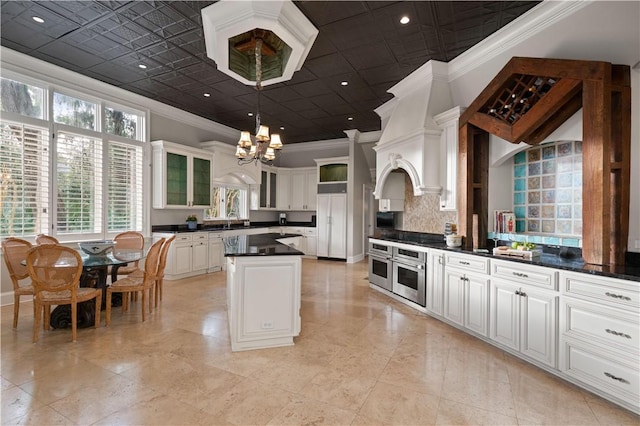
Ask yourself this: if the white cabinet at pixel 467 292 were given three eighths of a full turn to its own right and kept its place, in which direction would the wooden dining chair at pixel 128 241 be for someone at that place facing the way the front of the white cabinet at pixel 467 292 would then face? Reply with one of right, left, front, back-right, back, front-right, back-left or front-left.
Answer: left

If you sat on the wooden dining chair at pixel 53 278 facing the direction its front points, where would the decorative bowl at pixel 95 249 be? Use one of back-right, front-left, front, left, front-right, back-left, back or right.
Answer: front

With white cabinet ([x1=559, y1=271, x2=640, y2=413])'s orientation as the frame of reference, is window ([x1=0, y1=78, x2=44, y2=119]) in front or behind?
in front

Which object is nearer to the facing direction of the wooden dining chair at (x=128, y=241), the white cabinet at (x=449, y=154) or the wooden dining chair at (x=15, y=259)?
the wooden dining chair

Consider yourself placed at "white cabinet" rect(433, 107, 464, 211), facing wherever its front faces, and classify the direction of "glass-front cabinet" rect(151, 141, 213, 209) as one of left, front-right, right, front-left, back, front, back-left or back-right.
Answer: front-right

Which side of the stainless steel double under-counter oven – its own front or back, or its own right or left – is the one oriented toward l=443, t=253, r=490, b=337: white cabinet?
left

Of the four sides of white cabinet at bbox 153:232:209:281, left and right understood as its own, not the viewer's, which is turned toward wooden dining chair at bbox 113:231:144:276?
right

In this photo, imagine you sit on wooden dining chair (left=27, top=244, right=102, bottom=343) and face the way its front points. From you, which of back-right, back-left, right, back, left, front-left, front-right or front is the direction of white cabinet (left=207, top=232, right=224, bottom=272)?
front

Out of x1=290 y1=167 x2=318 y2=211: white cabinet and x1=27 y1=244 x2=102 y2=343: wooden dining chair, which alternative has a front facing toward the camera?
the white cabinet

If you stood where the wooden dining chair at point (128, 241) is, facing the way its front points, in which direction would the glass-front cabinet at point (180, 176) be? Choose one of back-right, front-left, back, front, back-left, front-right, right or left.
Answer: back

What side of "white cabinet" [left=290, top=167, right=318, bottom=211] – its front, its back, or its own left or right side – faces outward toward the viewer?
front

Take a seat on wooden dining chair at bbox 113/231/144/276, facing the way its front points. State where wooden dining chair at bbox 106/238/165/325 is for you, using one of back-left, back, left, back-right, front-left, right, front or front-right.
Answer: front-left

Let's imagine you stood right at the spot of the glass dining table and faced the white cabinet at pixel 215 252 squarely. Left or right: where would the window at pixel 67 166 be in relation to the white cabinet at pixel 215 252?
left

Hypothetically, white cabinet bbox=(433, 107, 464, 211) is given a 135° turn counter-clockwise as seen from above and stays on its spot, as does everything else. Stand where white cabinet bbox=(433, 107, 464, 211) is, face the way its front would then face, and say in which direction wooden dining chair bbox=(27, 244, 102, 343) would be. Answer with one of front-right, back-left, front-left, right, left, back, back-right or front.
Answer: back-right

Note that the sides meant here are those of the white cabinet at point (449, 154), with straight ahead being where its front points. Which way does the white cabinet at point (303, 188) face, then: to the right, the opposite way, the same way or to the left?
to the left

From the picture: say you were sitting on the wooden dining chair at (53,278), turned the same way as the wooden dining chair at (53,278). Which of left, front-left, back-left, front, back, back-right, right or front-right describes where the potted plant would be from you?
front

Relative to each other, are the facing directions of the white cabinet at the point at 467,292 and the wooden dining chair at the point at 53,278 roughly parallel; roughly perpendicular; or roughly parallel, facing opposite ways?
roughly perpendicular

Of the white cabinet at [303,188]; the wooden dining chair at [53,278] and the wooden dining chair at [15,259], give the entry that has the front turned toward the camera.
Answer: the white cabinet

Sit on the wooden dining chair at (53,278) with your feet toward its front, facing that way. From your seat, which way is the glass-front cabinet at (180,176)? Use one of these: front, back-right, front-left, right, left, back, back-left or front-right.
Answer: front
